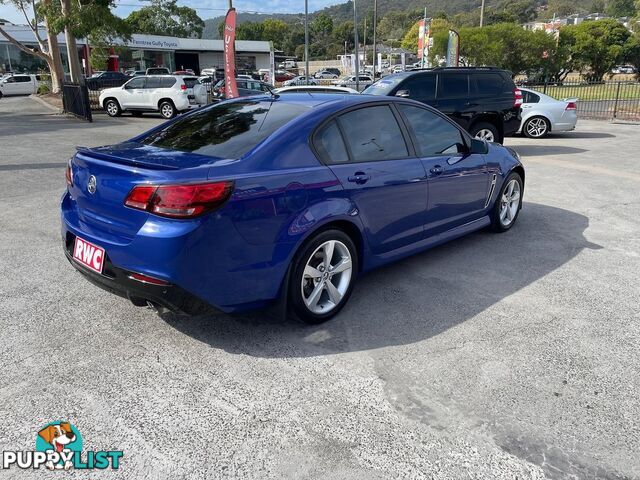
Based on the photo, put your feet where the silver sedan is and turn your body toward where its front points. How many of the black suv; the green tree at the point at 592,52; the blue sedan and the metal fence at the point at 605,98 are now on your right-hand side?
2

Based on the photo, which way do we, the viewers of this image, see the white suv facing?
facing away from the viewer and to the left of the viewer

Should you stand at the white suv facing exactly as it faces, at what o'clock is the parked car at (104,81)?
The parked car is roughly at 1 o'clock from the white suv.

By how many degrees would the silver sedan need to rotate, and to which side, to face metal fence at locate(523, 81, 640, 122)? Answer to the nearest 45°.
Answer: approximately 90° to its right

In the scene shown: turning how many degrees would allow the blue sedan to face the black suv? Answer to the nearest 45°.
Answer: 0° — it already faces it

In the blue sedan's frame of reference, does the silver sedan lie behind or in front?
in front

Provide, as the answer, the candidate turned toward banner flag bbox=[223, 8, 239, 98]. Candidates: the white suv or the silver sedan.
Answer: the silver sedan

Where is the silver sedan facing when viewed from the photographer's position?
facing to the left of the viewer

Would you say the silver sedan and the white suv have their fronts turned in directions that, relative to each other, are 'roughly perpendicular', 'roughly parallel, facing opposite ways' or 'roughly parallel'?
roughly parallel

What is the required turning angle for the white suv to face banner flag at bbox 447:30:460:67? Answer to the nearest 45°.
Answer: approximately 135° to its right

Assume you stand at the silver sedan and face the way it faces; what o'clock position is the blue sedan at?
The blue sedan is roughly at 9 o'clock from the silver sedan.

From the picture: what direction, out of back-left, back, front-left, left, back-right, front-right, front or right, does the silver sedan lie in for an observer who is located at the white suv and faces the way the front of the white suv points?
back

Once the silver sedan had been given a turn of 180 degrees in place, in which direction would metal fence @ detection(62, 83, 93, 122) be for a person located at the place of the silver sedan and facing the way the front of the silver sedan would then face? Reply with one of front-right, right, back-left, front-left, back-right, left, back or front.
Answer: back

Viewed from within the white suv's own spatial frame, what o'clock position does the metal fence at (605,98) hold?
The metal fence is roughly at 5 o'clock from the white suv.

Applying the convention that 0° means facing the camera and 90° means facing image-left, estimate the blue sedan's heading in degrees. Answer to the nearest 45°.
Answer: approximately 225°

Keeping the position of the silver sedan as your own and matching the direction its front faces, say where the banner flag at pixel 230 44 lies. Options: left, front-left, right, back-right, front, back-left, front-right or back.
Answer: front

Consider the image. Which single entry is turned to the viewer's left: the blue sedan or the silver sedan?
the silver sedan
